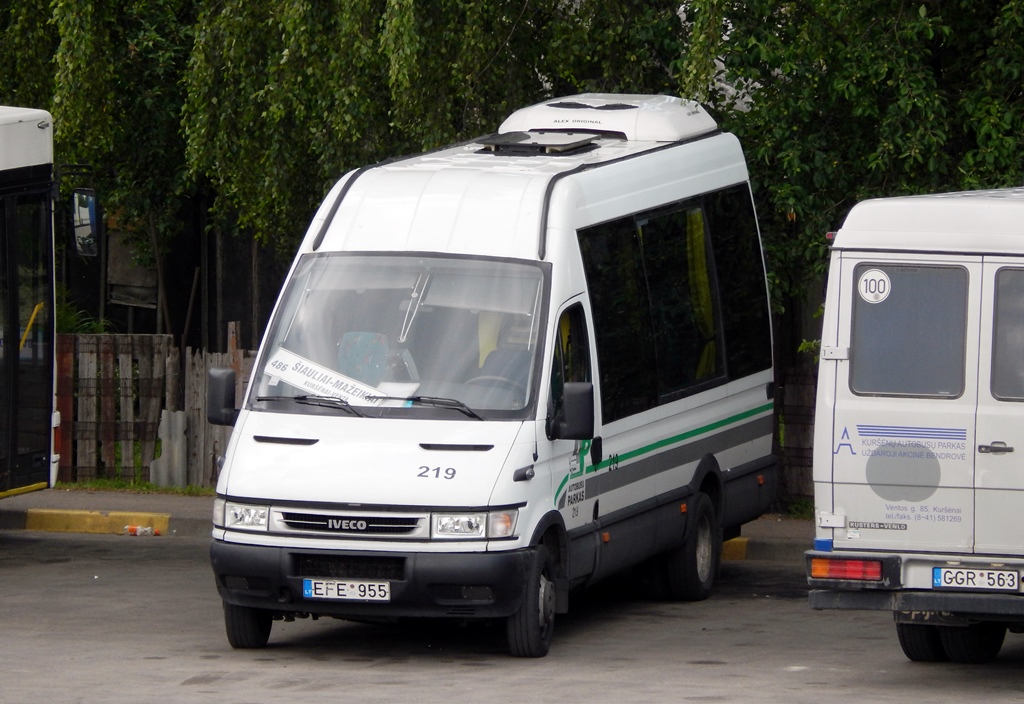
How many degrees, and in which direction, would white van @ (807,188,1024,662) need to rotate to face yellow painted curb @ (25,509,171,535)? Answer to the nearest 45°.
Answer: approximately 45° to its left

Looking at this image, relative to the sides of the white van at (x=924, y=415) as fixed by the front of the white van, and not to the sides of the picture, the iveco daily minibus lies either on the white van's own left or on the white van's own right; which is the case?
on the white van's own left

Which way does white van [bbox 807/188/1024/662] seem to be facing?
away from the camera

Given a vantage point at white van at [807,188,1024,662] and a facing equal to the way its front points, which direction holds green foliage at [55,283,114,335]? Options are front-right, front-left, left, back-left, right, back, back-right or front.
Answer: front-left
